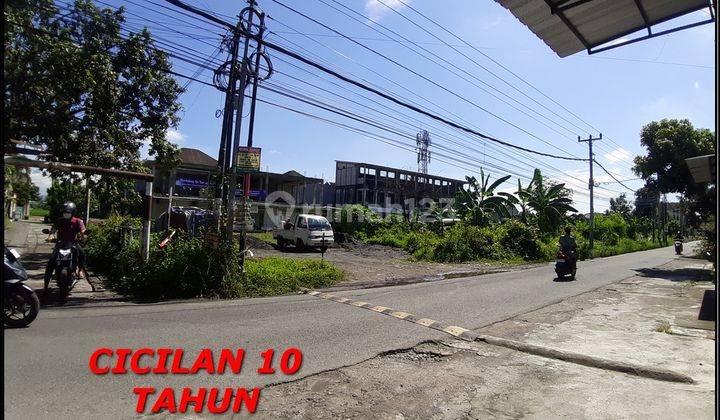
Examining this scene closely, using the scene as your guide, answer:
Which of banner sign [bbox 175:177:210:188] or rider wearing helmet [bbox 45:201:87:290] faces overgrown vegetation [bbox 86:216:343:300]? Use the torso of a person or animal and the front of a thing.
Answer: the banner sign

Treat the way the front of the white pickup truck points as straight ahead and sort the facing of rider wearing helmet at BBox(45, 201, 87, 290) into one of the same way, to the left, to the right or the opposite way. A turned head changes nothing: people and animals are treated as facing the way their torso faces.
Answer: the same way

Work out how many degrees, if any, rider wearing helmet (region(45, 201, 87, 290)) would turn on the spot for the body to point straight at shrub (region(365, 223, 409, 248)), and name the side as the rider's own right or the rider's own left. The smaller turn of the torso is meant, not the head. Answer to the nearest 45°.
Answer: approximately 135° to the rider's own left

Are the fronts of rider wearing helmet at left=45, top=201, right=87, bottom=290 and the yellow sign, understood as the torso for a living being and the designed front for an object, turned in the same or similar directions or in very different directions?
same or similar directions

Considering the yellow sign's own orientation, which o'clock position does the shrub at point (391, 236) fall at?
The shrub is roughly at 7 o'clock from the yellow sign.

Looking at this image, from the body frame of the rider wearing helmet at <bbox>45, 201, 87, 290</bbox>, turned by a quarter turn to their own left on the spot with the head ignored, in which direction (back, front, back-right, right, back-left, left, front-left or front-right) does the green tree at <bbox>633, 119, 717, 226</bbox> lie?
front

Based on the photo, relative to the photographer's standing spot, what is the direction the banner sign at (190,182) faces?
facing the viewer

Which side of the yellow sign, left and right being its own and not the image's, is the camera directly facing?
front

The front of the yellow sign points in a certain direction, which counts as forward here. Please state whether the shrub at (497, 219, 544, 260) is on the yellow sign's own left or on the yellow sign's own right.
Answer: on the yellow sign's own left

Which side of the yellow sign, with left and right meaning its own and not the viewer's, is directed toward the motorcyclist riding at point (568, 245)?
left

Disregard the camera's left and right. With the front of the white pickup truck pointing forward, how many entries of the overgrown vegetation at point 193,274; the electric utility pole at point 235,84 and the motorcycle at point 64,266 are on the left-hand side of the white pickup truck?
0

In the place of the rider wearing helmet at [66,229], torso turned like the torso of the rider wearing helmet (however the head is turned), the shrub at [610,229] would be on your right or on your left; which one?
on your left
